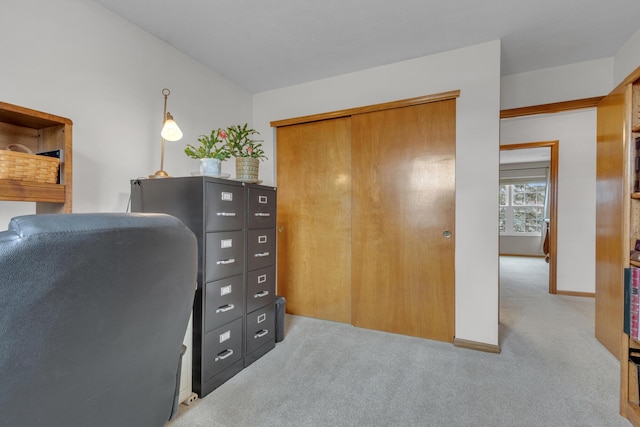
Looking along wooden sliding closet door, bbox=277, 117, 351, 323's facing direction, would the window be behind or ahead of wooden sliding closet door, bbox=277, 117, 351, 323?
behind

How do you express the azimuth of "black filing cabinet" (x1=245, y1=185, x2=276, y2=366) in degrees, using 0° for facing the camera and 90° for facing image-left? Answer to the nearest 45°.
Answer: approximately 315°

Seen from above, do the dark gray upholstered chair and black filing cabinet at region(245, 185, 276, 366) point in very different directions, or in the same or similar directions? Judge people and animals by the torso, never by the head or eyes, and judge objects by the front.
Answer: very different directions

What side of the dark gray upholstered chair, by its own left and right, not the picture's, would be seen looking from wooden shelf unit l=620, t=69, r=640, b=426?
right

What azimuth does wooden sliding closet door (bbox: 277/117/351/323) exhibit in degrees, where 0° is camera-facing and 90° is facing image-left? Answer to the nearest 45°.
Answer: approximately 45°

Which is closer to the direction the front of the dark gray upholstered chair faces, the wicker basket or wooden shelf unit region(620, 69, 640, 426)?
the wicker basket

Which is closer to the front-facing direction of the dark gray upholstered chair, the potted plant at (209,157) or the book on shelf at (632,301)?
the potted plant

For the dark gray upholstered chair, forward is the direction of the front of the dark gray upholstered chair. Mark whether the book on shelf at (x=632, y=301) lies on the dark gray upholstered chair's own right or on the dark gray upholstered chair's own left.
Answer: on the dark gray upholstered chair's own right

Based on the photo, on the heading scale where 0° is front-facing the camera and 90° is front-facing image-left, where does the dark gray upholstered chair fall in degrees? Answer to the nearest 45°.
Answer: approximately 180°

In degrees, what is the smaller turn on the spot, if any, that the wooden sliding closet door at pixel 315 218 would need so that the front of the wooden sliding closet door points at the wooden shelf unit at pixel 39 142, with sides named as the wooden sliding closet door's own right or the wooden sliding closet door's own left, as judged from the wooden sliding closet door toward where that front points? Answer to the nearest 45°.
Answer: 0° — it already faces it
